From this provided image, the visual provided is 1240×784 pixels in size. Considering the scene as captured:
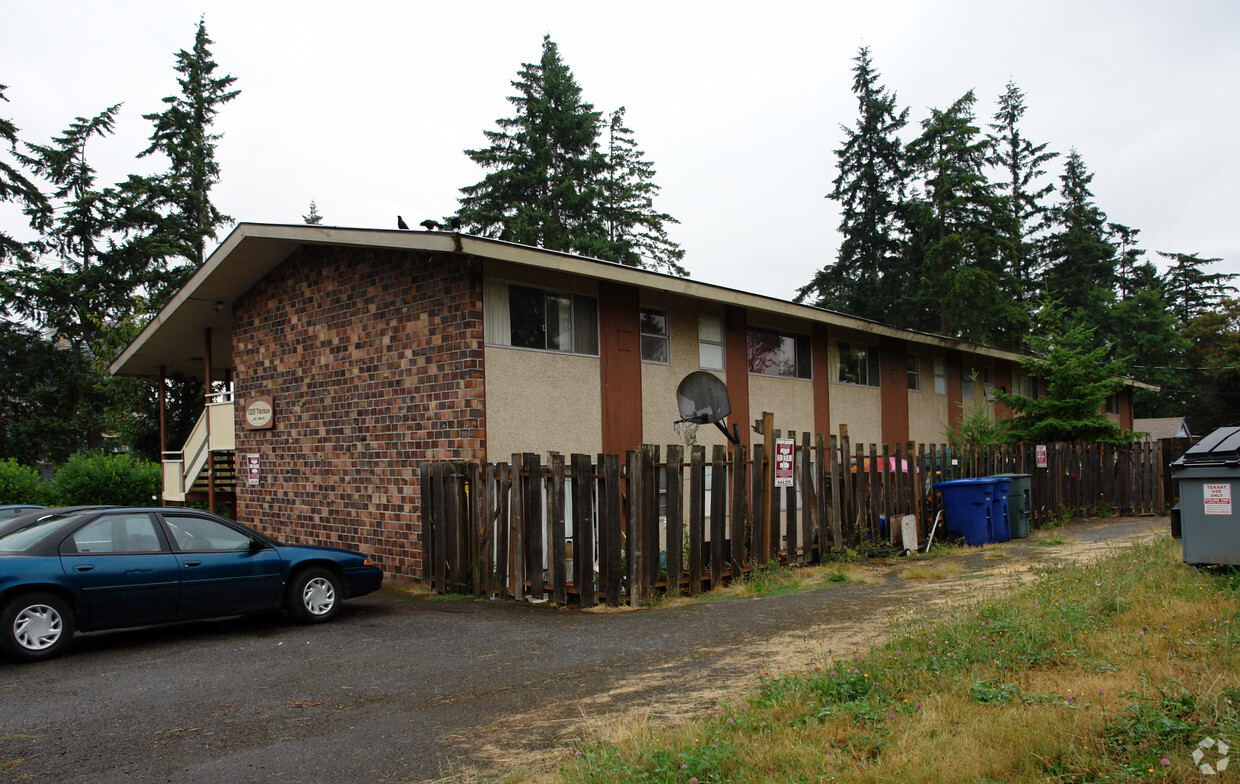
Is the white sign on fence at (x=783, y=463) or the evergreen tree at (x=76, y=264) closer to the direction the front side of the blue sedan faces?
the white sign on fence

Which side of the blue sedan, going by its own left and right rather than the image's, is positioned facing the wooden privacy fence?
front

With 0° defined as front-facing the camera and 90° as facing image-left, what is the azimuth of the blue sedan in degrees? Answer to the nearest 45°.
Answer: approximately 270°

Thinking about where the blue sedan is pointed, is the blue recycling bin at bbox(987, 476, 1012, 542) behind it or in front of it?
in front

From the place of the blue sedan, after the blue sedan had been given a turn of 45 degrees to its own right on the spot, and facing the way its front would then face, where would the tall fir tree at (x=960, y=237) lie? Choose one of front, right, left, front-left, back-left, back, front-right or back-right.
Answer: left

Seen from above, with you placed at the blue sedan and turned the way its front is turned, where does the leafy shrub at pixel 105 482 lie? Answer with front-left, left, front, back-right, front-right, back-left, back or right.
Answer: left

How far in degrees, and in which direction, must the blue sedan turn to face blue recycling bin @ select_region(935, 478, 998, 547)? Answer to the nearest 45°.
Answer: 0° — it already faces it

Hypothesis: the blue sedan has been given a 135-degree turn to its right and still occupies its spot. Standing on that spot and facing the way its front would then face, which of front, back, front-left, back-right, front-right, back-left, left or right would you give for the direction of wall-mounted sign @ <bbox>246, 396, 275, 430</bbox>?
back-right

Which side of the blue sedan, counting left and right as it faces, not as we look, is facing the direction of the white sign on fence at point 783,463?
front

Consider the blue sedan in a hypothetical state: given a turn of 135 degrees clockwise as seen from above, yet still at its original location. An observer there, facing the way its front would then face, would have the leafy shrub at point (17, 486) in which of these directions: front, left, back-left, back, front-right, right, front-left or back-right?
back-right

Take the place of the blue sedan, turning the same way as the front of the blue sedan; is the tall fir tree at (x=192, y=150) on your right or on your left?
on your left
